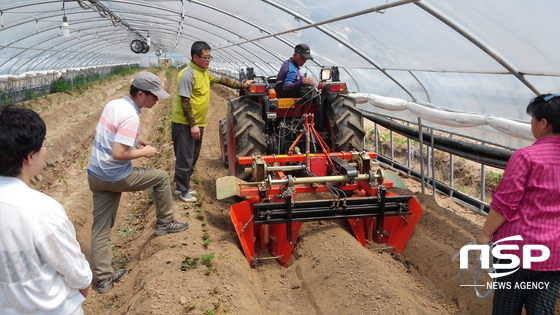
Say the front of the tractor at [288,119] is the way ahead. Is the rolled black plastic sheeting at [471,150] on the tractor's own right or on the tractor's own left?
on the tractor's own right

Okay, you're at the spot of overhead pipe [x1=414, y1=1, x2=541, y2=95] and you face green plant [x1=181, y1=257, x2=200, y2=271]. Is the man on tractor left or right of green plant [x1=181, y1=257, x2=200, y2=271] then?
right

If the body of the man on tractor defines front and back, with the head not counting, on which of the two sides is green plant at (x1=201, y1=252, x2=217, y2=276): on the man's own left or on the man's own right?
on the man's own right

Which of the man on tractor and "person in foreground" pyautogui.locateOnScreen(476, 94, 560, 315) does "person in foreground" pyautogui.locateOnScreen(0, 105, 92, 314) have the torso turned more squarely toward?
the man on tractor

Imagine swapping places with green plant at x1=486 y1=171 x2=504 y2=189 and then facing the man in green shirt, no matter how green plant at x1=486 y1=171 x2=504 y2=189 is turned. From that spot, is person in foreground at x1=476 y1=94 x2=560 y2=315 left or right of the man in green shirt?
left

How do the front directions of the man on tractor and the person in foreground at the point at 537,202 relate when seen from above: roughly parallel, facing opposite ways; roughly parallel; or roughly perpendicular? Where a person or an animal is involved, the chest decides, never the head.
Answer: roughly perpendicular

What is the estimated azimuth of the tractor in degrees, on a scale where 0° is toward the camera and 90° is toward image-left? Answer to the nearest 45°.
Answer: approximately 180°

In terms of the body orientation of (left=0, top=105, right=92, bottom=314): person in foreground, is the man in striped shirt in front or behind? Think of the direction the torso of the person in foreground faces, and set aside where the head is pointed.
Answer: in front

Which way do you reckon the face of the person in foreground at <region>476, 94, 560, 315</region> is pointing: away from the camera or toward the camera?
away from the camera

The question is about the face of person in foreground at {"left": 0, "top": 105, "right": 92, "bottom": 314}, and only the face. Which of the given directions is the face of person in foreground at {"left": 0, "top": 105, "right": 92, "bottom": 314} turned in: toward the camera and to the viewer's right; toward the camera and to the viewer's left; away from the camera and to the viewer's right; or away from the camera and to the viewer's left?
away from the camera and to the viewer's right

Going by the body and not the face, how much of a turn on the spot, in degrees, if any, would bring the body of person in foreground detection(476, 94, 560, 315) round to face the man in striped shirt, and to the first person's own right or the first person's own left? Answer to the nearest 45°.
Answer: approximately 45° to the first person's own left

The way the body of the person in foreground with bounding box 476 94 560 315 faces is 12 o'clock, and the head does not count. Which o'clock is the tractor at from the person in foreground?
The tractor is roughly at 12 o'clock from the person in foreground.

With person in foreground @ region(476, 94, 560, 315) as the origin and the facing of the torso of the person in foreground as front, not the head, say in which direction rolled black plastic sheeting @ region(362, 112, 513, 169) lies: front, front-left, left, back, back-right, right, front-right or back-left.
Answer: front-right
